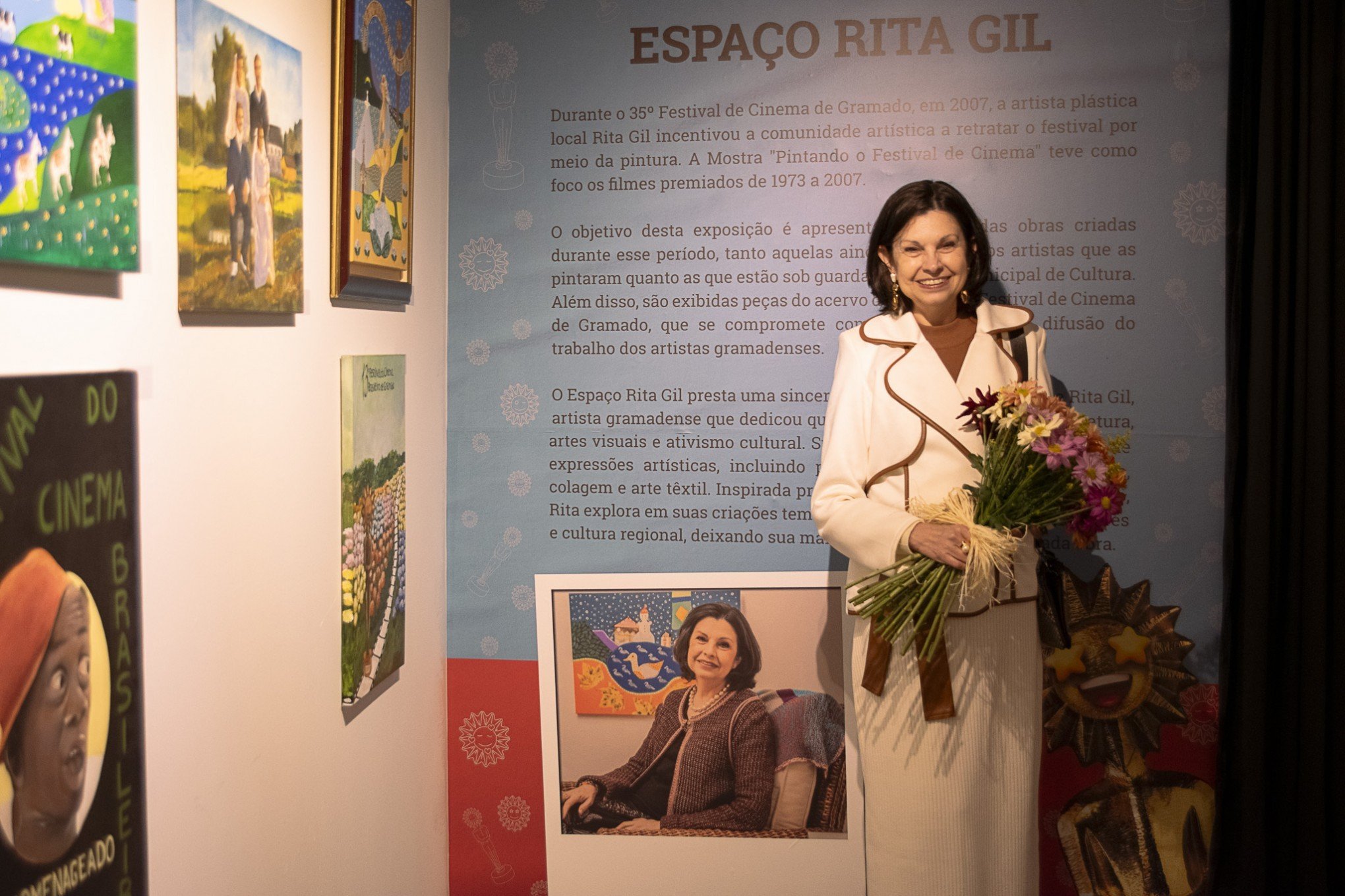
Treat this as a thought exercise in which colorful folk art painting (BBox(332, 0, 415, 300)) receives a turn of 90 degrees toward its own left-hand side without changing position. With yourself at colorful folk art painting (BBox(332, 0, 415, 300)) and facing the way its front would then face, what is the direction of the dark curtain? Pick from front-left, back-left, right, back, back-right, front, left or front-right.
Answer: front-right

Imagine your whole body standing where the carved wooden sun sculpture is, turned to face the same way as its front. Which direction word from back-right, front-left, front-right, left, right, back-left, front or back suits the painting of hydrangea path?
front-right

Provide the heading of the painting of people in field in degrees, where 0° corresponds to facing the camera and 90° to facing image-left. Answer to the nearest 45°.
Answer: approximately 315°

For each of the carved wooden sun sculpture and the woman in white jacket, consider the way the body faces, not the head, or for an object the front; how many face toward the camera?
2

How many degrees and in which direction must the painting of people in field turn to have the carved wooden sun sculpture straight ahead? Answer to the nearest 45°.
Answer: approximately 45° to its left

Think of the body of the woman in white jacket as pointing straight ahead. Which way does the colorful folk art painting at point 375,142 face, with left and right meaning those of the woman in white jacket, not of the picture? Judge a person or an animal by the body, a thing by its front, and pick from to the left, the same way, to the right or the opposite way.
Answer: to the left

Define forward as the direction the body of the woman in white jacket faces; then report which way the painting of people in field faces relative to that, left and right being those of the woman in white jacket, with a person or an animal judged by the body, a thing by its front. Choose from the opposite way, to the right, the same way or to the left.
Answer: to the left

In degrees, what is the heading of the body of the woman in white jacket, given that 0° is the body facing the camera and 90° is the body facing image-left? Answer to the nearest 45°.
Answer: approximately 0°

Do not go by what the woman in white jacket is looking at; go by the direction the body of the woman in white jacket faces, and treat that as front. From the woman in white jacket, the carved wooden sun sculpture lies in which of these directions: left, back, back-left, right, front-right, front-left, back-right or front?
back-left

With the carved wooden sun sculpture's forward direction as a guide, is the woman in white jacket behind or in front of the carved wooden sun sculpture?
in front

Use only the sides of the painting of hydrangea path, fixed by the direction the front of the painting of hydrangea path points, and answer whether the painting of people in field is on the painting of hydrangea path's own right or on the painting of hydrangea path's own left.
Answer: on the painting of hydrangea path's own right
